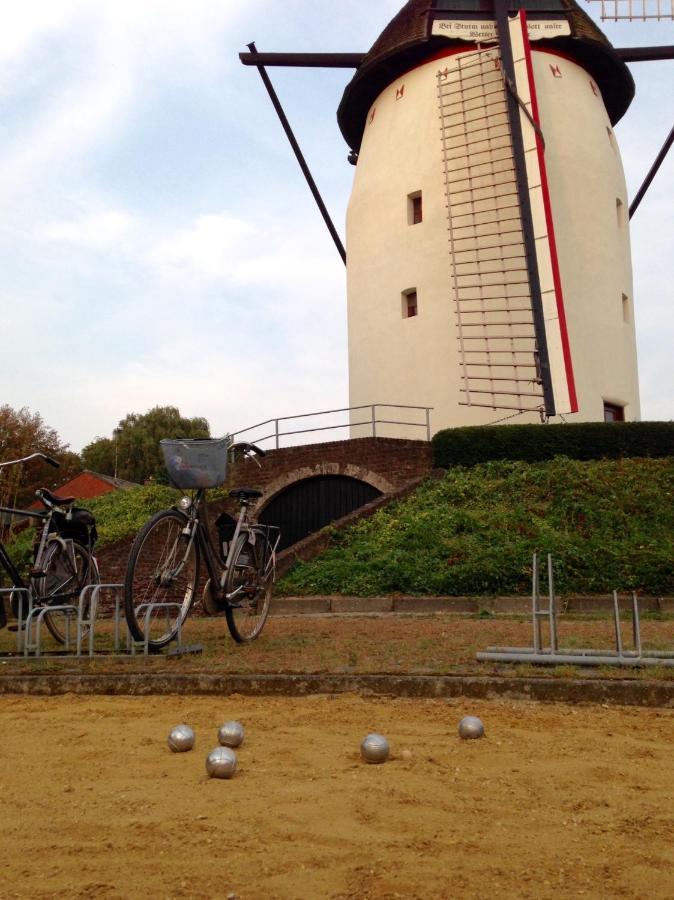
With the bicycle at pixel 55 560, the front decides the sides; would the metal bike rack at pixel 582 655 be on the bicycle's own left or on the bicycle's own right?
on the bicycle's own left

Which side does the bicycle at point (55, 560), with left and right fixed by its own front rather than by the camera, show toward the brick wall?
back

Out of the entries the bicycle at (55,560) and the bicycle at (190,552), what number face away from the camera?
0

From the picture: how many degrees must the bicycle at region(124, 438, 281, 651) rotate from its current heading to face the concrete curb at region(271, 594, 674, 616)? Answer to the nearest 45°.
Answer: approximately 180°

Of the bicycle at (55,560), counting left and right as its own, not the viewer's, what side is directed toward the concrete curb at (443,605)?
back

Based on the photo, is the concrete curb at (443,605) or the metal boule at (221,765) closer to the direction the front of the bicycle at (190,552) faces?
the metal boule

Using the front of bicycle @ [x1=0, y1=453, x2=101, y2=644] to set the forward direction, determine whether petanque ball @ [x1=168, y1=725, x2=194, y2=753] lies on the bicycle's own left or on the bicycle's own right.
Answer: on the bicycle's own left

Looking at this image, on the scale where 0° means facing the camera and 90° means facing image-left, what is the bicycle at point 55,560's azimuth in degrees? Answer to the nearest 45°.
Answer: approximately 45°
